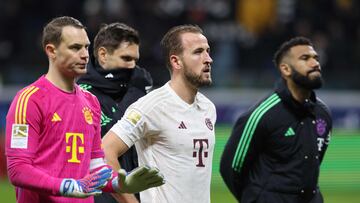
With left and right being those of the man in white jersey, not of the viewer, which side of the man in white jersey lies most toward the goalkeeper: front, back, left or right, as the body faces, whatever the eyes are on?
right

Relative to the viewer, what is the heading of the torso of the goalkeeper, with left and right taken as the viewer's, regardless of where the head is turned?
facing the viewer and to the right of the viewer

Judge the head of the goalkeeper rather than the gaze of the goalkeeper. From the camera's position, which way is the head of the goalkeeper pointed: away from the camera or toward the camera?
toward the camera

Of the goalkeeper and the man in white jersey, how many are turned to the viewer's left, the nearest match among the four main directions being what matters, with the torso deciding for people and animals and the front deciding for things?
0

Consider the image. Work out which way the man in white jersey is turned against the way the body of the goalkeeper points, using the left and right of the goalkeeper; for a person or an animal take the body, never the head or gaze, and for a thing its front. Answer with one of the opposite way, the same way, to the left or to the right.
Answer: the same way
